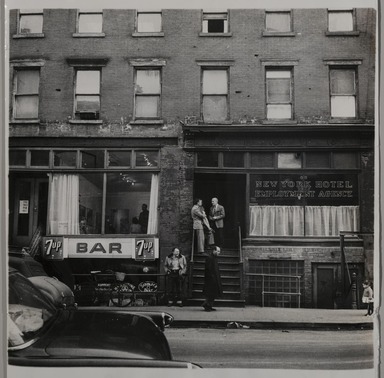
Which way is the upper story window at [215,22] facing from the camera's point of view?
toward the camera

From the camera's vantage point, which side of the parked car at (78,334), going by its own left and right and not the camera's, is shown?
left

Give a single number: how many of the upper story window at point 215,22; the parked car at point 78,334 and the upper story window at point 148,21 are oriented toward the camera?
2

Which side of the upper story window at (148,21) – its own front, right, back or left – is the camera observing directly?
front

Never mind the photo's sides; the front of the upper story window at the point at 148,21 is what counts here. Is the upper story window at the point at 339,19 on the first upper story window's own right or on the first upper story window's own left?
on the first upper story window's own left

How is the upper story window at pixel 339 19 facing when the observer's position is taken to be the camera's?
facing the viewer

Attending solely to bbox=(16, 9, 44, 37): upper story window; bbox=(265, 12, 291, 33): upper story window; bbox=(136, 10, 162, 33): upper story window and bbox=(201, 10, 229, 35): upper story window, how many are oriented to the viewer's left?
0

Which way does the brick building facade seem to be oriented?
toward the camera

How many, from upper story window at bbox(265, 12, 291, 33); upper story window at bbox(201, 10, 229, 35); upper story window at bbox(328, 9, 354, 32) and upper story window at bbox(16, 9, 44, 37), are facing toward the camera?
4
